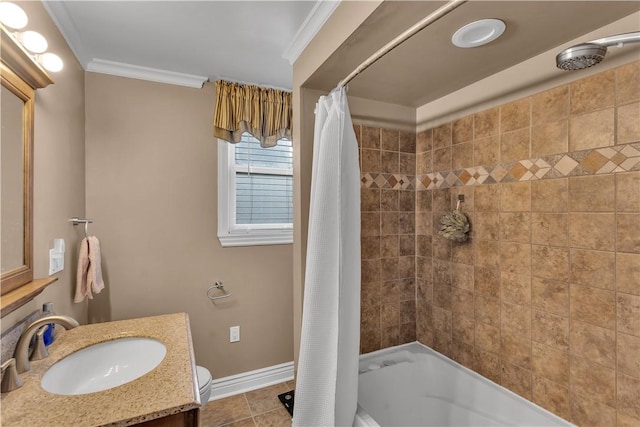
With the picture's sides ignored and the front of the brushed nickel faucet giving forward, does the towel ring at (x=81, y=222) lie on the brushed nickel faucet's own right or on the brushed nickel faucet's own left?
on the brushed nickel faucet's own left

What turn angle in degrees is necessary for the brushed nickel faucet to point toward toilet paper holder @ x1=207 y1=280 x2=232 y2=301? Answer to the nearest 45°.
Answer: approximately 45° to its left

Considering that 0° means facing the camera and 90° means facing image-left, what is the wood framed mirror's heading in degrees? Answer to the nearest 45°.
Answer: approximately 270°

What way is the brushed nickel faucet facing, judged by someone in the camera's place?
facing to the right of the viewer

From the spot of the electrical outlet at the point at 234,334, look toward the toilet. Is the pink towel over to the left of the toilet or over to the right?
right
